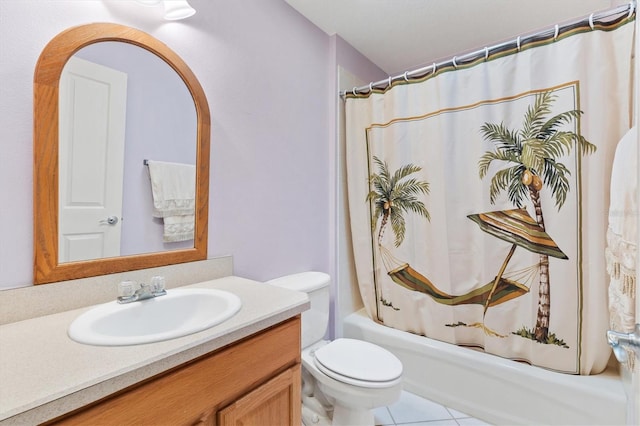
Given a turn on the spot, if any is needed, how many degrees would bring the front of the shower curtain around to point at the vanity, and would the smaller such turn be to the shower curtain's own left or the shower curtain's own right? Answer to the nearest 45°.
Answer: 0° — it already faces it

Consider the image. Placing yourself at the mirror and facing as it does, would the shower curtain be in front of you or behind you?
in front

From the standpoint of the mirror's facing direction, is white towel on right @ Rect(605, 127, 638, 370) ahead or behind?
ahead

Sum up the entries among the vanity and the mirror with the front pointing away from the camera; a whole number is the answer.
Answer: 0

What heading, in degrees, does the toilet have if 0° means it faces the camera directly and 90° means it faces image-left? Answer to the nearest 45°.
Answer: approximately 315°

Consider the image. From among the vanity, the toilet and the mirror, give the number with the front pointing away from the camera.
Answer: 0

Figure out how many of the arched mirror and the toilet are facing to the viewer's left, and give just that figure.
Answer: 0

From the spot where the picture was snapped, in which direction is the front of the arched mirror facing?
facing the viewer and to the right of the viewer
